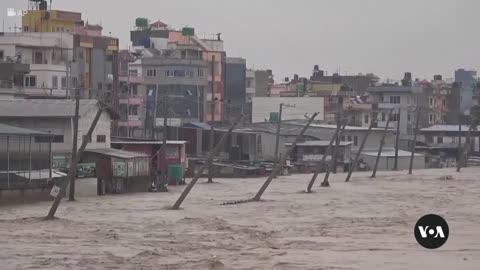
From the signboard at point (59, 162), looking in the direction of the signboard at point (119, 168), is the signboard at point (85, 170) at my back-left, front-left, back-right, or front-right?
front-right

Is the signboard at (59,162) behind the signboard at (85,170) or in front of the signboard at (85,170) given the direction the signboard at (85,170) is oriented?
behind

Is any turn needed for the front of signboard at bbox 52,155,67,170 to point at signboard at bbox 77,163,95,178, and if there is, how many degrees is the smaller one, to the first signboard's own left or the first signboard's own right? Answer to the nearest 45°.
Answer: approximately 45° to the first signboard's own left

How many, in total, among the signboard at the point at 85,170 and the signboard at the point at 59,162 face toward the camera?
2

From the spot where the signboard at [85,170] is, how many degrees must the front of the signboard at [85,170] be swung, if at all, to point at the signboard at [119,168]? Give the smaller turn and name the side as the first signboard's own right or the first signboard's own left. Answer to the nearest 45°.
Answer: approximately 135° to the first signboard's own left

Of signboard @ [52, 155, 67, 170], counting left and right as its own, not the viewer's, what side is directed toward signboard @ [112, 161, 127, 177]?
left

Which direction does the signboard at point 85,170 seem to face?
toward the camera

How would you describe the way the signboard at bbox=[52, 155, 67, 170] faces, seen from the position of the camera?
facing the viewer

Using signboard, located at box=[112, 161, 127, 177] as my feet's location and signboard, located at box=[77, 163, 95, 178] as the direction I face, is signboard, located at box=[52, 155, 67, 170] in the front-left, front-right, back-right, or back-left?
front-right

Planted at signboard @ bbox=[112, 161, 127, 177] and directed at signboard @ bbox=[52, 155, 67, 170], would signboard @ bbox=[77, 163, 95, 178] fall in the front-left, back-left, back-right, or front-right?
front-left

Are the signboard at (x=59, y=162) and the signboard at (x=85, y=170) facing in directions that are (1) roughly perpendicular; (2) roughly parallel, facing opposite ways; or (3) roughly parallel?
roughly parallel
